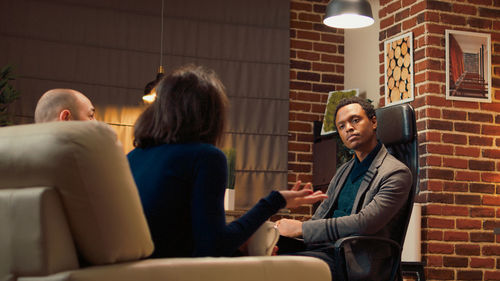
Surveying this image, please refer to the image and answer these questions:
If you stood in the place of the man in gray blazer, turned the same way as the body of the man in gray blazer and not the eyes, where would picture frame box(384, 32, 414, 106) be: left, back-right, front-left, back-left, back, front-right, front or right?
back-right

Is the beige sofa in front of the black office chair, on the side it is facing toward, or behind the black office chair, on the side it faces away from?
in front

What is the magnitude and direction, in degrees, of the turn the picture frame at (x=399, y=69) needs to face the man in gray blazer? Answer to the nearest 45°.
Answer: approximately 45° to its left

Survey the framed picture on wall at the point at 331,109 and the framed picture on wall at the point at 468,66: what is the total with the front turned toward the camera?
2

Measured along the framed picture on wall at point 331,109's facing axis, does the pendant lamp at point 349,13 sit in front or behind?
in front

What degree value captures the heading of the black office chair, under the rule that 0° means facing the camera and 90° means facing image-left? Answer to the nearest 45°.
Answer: approximately 45°

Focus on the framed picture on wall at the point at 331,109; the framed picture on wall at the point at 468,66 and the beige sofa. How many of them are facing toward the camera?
2

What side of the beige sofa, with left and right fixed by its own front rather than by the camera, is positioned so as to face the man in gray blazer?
front

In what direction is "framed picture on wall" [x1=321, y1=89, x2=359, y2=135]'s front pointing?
toward the camera

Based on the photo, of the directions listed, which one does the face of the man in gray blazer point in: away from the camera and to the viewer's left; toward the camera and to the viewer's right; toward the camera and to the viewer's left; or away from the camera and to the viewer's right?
toward the camera and to the viewer's left

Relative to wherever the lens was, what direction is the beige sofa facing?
facing away from the viewer and to the right of the viewer

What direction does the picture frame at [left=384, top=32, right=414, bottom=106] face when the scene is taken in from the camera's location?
facing the viewer and to the left of the viewer

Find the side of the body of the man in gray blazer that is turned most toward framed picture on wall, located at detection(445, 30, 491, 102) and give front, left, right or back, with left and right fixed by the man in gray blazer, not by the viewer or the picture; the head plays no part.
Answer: back
